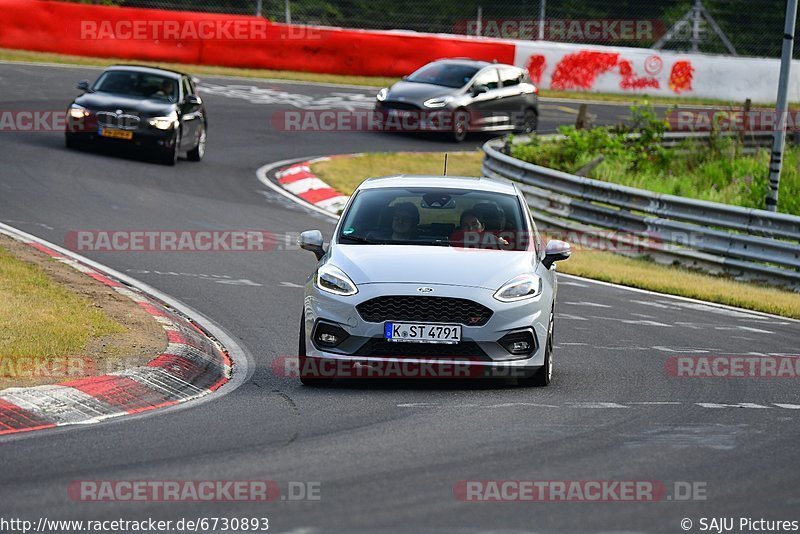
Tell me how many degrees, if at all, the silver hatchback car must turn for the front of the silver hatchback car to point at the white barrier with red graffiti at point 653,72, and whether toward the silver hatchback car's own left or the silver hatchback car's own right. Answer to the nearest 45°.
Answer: approximately 180°

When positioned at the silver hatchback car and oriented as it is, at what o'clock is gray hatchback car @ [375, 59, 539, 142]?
The gray hatchback car is roughly at 6 o'clock from the silver hatchback car.

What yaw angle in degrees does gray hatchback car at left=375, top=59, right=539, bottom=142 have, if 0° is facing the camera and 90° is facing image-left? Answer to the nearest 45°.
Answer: approximately 45°

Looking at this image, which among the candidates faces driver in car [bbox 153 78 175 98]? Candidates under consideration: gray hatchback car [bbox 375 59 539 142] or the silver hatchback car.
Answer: the gray hatchback car

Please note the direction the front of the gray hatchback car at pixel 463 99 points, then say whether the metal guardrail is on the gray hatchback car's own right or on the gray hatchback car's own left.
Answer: on the gray hatchback car's own left

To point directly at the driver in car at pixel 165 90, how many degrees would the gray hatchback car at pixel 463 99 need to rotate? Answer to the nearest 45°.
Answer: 0° — it already faces them

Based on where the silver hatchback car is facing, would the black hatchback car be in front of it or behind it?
behind

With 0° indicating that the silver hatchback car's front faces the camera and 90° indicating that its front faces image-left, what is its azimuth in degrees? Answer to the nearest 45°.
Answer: approximately 0°

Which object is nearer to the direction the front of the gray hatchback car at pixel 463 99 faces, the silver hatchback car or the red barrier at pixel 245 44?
the silver hatchback car

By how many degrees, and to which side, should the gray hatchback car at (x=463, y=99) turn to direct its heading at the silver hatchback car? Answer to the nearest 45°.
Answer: approximately 45° to its left

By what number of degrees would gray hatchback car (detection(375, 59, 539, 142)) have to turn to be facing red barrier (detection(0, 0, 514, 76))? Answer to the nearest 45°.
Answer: approximately 90° to its right
